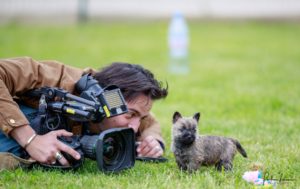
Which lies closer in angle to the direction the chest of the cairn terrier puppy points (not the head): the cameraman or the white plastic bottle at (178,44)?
the cameraman

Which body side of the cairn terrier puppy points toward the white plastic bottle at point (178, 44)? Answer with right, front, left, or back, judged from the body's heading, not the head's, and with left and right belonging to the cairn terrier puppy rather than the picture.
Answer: right

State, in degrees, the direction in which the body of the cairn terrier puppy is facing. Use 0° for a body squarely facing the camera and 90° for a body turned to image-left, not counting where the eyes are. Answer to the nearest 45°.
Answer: approximately 90°

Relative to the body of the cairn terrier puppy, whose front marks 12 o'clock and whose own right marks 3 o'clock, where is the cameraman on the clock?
The cameraman is roughly at 12 o'clock from the cairn terrier puppy.
